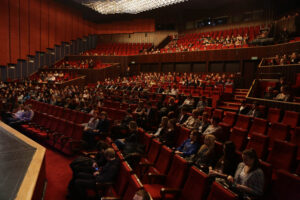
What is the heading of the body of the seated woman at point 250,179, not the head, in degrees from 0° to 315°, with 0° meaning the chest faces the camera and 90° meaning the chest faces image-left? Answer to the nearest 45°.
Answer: approximately 45°

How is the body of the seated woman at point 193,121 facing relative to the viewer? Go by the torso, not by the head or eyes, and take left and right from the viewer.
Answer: facing the viewer and to the left of the viewer

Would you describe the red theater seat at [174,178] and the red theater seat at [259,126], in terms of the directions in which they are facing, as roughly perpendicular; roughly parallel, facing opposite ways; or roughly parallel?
roughly parallel

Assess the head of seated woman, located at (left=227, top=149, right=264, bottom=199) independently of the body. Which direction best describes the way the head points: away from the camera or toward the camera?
toward the camera

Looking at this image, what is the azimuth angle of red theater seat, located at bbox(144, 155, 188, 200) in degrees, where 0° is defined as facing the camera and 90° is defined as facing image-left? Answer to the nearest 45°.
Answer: approximately 45°

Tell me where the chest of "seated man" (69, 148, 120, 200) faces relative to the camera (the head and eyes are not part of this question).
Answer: to the viewer's left

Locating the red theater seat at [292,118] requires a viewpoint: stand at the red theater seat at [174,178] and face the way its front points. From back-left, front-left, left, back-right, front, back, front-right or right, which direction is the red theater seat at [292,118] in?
back

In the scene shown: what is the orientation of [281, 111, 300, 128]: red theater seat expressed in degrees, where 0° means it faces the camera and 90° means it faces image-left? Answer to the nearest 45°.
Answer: approximately 45°

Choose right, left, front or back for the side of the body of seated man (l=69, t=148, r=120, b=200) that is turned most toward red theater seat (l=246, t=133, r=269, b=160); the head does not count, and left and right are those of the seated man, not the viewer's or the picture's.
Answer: back

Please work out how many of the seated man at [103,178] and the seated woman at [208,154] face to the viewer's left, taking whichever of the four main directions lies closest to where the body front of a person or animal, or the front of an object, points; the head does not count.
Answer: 2

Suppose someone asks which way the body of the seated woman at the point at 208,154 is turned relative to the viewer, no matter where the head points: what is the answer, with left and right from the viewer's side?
facing to the left of the viewer
